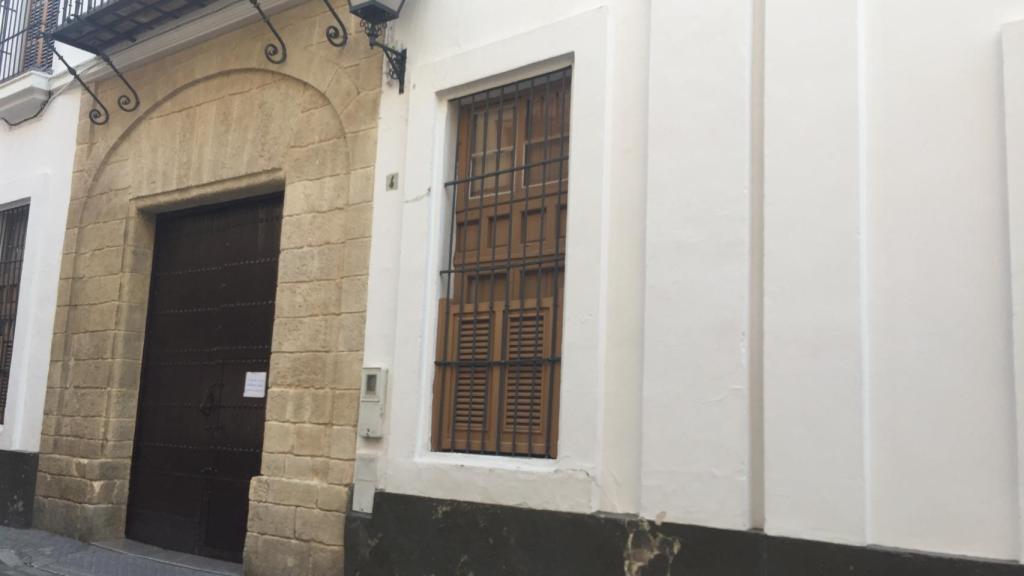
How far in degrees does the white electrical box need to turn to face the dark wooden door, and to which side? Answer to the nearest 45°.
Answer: approximately 90° to its right

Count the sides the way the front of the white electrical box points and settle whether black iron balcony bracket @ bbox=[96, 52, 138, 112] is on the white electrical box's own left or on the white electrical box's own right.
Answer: on the white electrical box's own right

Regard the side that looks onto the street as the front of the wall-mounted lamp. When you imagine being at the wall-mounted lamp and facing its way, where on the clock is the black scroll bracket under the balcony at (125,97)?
The black scroll bracket under the balcony is roughly at 3 o'clock from the wall-mounted lamp.

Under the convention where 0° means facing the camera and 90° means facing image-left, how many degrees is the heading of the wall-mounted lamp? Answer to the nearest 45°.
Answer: approximately 45°

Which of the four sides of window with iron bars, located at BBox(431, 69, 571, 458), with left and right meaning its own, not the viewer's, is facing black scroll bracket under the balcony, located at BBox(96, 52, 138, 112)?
right

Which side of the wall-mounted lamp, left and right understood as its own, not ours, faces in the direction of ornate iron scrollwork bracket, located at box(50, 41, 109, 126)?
right
